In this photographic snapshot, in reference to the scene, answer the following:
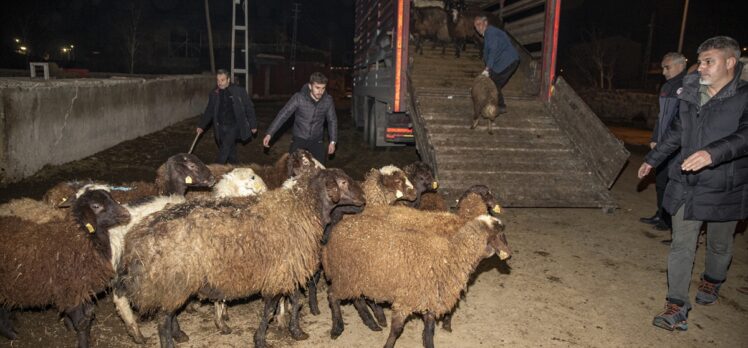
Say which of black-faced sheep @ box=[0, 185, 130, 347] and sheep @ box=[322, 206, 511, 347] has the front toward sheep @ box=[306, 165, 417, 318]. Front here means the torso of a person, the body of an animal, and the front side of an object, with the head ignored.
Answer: the black-faced sheep

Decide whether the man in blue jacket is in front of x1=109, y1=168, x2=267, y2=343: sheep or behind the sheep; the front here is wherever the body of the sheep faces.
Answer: in front

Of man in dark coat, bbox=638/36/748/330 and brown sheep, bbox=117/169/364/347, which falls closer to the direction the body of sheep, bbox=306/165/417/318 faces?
the man in dark coat

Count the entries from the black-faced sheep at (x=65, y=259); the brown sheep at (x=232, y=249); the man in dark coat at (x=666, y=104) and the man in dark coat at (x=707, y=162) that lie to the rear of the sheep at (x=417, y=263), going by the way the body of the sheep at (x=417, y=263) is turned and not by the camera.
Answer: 2

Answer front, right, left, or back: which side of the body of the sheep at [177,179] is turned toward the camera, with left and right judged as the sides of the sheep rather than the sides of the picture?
right

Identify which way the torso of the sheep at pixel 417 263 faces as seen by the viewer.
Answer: to the viewer's right

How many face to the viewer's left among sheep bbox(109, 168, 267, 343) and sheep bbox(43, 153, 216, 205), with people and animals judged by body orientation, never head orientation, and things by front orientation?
0

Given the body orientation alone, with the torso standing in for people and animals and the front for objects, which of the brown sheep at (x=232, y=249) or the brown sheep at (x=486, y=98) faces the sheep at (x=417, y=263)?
the brown sheep at (x=232, y=249)

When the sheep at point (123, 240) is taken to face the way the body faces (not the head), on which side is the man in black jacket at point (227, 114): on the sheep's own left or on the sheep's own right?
on the sheep's own left

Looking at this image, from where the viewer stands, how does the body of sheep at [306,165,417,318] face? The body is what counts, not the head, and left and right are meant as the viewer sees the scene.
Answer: facing to the right of the viewer

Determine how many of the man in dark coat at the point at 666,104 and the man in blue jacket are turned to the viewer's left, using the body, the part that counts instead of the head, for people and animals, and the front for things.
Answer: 2

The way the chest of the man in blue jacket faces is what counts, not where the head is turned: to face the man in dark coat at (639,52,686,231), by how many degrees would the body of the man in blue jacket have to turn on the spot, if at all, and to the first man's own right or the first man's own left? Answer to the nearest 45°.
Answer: approximately 135° to the first man's own left

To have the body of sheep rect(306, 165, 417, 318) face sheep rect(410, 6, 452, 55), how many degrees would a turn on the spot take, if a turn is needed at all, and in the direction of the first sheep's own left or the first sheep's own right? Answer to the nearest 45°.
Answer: approximately 90° to the first sheep's own left

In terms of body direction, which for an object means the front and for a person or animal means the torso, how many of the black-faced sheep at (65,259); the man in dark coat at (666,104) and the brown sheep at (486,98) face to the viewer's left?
1

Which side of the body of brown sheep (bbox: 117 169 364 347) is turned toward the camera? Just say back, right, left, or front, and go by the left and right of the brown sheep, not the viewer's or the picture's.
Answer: right

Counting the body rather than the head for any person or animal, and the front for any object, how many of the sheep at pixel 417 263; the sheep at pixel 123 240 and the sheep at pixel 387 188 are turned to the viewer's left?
0

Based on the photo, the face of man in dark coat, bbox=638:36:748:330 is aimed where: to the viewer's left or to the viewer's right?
to the viewer's left
